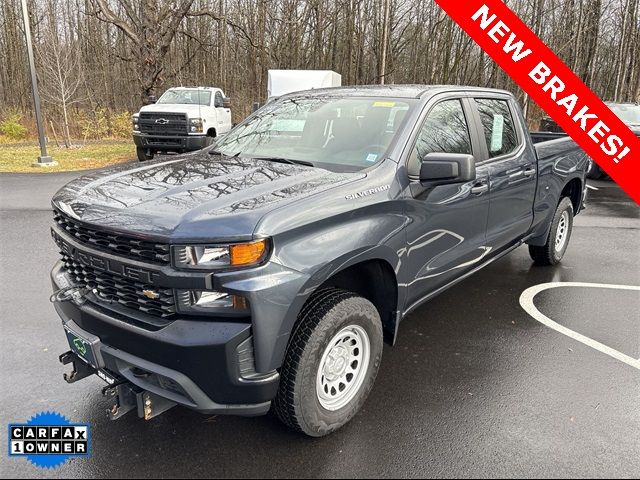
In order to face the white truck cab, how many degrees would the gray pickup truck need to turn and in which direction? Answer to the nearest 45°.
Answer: approximately 135° to its right

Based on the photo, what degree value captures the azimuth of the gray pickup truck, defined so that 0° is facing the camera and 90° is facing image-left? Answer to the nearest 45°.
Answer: approximately 45°

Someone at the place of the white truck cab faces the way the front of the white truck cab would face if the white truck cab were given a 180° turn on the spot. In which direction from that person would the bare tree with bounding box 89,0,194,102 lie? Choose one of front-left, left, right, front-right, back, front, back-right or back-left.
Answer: front-left

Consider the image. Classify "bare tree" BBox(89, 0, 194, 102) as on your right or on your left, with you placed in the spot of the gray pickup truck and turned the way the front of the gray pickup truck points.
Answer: on your right

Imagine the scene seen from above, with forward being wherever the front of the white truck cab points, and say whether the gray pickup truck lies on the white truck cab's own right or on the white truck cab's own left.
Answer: on the white truck cab's own left
